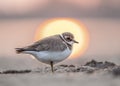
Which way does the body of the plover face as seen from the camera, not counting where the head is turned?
to the viewer's right
